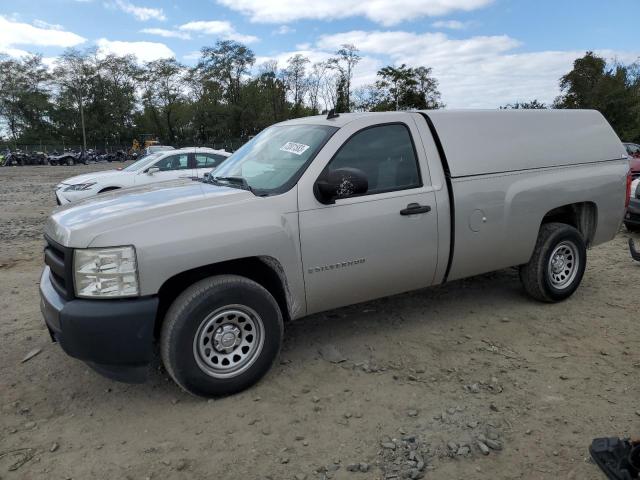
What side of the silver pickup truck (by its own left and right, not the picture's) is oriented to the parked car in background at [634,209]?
back

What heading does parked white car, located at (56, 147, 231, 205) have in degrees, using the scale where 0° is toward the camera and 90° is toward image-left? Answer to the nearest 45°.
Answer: approximately 45°

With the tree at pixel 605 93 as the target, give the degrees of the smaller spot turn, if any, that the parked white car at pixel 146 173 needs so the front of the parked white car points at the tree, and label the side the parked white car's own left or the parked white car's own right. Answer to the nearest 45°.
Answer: approximately 180°

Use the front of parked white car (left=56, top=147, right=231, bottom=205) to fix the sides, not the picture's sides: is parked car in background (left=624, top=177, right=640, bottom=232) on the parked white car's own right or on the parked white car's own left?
on the parked white car's own left

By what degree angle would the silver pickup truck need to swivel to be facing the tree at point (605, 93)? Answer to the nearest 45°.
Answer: approximately 180°
